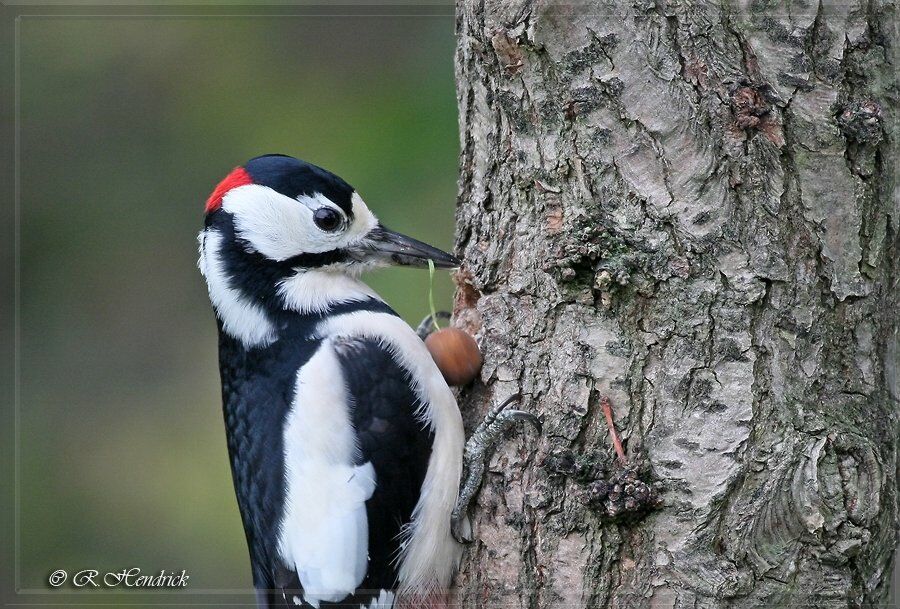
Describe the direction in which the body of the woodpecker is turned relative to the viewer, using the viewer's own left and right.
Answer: facing to the right of the viewer
